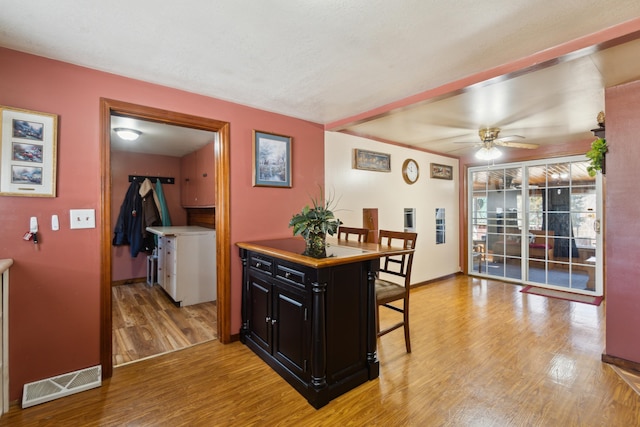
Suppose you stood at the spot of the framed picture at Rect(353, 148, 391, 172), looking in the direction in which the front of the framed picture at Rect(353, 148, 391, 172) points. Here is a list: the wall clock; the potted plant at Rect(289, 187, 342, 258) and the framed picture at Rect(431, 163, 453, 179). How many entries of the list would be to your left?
2

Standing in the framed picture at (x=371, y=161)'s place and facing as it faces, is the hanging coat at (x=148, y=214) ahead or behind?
behind

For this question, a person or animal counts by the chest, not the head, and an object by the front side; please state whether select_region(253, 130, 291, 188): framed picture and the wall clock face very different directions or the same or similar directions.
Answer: same or similar directions

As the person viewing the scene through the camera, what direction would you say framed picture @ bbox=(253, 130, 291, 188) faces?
facing the viewer and to the right of the viewer

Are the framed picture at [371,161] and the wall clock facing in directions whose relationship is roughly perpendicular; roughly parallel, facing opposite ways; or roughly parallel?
roughly parallel

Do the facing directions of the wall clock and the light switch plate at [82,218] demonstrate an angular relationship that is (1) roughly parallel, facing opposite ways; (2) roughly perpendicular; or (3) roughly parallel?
roughly parallel

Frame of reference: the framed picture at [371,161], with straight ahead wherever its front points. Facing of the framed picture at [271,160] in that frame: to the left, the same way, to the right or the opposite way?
the same way

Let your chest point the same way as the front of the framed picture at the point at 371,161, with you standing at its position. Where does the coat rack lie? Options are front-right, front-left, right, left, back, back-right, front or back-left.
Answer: back-right

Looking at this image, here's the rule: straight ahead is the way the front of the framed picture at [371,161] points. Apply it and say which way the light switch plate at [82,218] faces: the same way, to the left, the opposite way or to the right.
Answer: the same way

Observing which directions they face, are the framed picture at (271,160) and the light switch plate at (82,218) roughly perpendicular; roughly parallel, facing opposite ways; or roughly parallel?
roughly parallel

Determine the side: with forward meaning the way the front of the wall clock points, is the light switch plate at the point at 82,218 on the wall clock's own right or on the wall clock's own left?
on the wall clock's own right

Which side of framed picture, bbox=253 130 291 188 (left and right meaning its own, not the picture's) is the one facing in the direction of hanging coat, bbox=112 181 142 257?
back

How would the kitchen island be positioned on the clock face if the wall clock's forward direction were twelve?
The kitchen island is roughly at 2 o'clock from the wall clock.

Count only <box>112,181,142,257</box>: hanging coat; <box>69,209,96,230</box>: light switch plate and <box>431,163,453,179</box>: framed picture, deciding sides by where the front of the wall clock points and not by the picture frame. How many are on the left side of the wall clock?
1

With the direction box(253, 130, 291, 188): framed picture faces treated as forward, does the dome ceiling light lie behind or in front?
behind

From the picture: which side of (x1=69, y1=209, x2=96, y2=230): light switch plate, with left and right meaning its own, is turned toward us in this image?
front

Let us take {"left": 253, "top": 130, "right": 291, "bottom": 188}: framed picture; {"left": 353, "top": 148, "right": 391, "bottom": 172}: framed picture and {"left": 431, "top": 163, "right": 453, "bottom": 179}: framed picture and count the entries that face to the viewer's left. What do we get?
0

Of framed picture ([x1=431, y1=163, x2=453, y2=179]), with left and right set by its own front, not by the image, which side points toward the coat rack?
right

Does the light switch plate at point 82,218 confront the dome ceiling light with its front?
no
